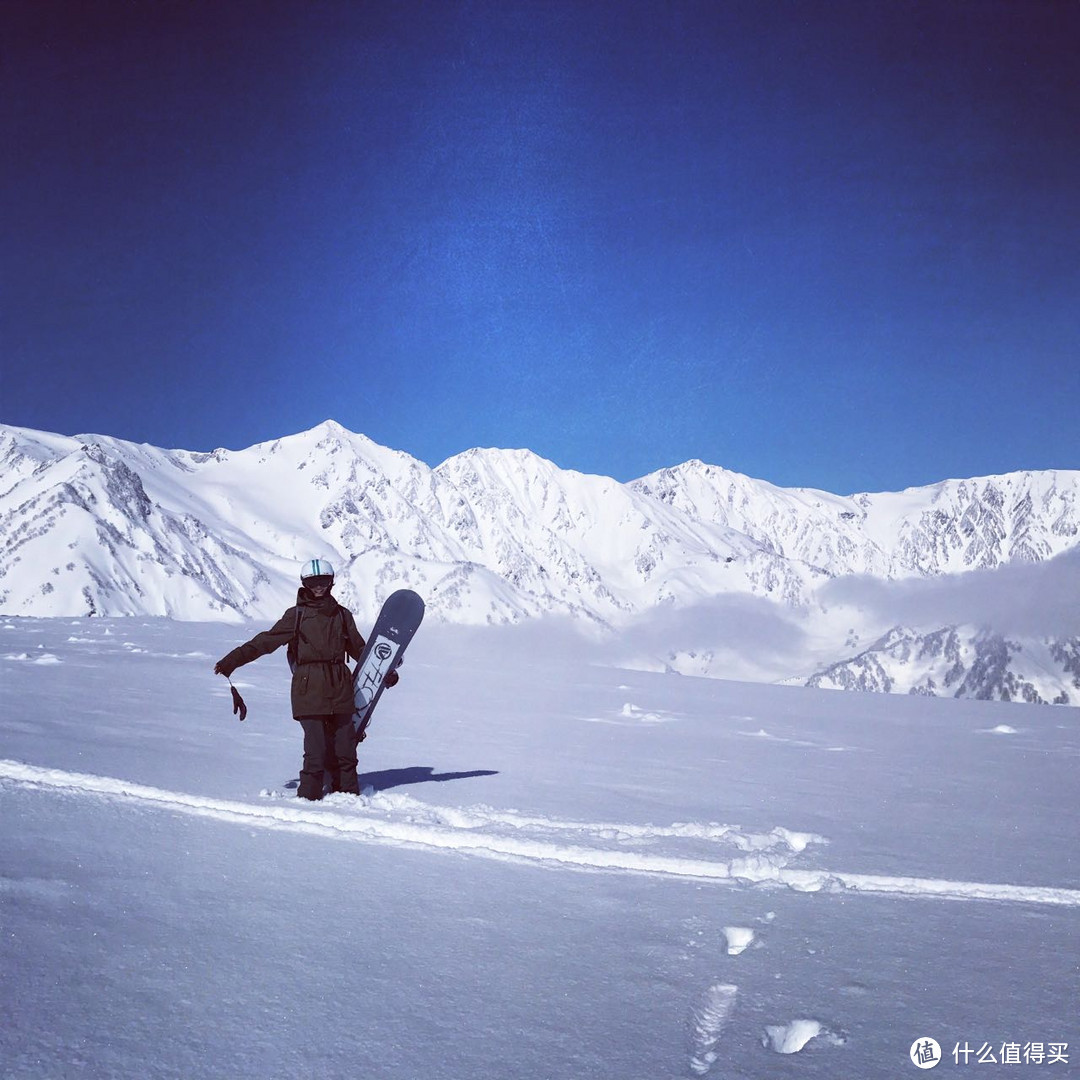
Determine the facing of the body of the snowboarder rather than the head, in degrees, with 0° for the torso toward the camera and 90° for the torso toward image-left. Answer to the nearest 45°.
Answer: approximately 0°
